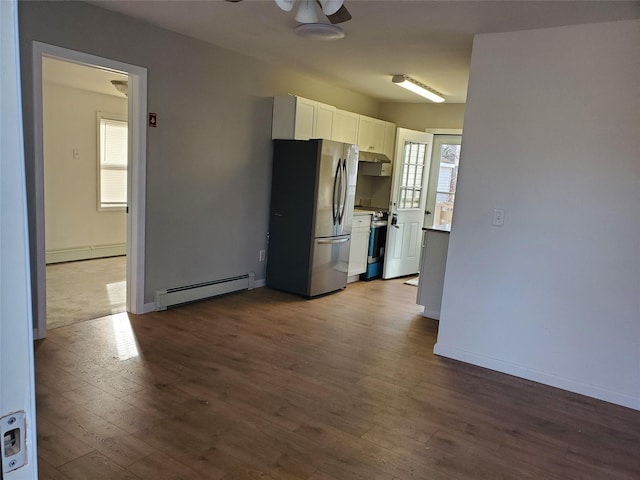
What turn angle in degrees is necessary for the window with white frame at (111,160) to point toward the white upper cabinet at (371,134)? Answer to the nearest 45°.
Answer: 0° — it already faces it

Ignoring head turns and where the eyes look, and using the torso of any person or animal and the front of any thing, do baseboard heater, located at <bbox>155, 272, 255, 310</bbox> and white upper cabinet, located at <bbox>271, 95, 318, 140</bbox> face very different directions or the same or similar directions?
same or similar directions

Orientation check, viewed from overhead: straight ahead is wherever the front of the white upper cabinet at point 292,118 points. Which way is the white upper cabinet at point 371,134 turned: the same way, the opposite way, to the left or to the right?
the same way

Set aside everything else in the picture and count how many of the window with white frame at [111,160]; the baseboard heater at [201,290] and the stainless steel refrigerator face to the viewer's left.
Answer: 0

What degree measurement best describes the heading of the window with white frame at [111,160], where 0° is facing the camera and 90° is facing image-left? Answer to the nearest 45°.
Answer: approximately 315°

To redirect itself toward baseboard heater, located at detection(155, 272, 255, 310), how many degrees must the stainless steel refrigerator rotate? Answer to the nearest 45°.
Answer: approximately 90° to its right

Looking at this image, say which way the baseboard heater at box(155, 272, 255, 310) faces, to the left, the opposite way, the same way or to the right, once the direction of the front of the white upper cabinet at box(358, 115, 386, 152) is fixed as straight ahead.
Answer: the same way

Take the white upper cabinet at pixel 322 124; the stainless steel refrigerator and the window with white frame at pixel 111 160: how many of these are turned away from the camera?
0

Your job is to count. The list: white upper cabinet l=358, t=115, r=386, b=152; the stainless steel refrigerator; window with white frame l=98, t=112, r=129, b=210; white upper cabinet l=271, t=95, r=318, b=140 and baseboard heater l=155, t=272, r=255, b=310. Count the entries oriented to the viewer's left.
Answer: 0

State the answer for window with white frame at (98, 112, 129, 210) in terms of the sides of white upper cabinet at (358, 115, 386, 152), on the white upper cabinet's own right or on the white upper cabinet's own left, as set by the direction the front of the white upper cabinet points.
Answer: on the white upper cabinet's own right

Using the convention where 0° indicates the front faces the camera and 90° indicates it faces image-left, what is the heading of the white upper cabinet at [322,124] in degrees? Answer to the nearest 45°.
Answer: approximately 315°

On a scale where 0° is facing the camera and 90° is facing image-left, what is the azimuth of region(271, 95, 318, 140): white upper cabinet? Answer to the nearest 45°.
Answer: approximately 315°

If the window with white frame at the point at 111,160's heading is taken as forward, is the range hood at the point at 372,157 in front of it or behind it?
in front

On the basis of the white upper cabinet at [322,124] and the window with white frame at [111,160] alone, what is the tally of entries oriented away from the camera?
0
